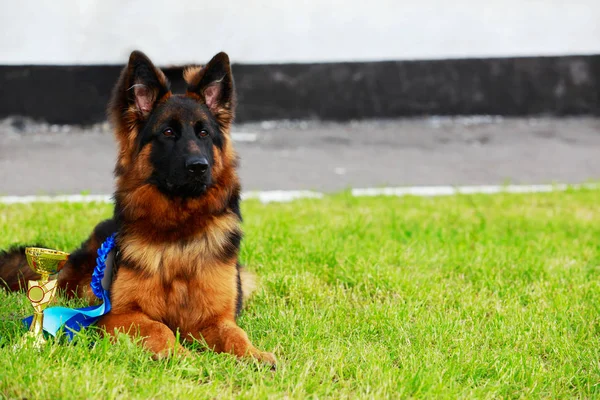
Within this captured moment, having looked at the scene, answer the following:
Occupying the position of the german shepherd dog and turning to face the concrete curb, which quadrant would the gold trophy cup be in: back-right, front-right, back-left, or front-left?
back-left

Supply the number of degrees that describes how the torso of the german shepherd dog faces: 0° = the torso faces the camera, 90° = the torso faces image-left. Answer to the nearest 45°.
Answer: approximately 315°

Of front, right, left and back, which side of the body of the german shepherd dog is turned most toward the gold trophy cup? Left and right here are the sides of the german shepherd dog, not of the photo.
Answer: right
